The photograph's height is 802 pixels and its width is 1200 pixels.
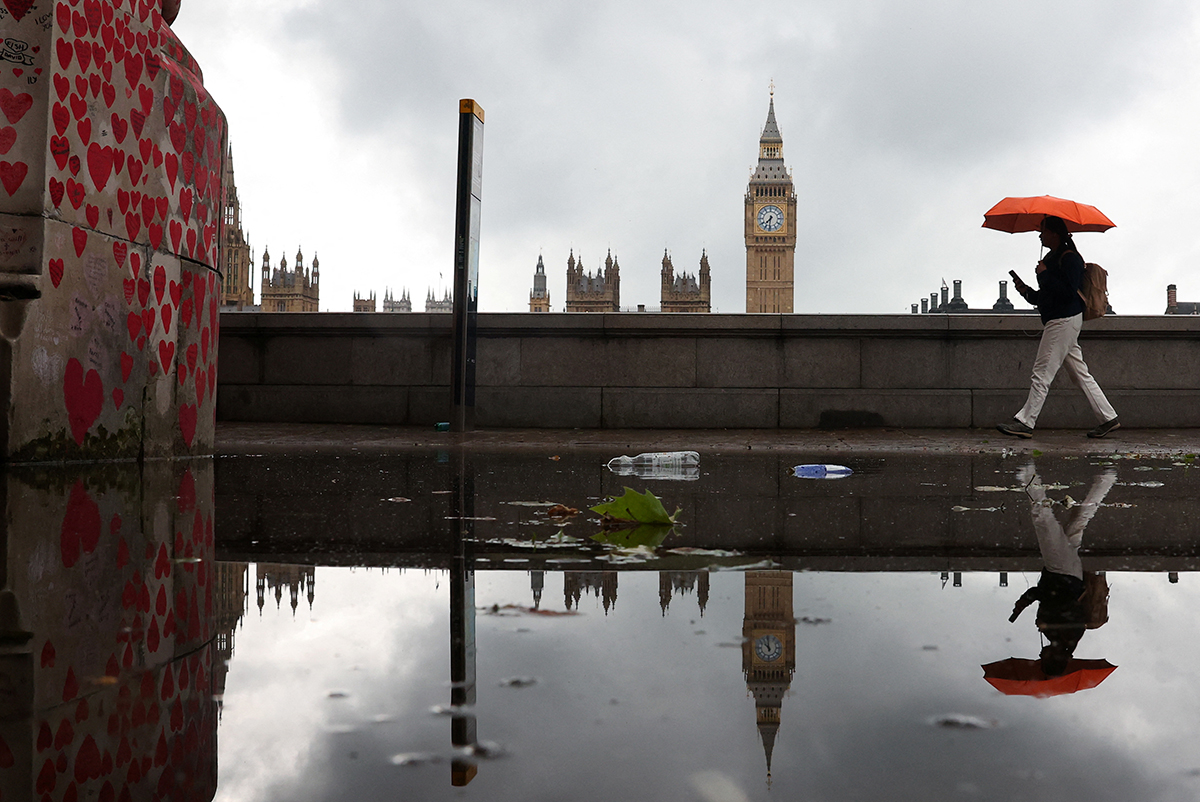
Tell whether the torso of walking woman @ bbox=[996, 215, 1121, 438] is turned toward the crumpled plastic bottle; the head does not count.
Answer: no

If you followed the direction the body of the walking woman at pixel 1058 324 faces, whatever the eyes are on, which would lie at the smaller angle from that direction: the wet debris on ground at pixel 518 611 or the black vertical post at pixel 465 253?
the black vertical post

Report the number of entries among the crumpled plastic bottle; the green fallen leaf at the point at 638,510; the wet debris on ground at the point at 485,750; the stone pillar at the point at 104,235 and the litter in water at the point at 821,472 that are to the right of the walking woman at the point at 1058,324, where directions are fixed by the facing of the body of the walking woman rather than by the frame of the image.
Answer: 0

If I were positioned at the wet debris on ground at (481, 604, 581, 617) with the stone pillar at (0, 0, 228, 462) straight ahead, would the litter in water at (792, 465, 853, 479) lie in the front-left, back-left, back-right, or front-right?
front-right

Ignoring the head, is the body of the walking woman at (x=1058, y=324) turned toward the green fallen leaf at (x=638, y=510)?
no

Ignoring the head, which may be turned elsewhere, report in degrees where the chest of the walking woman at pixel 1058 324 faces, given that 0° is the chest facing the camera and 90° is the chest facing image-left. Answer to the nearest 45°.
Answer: approximately 90°

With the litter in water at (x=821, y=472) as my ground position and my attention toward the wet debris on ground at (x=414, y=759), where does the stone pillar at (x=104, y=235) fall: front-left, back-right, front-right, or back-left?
front-right

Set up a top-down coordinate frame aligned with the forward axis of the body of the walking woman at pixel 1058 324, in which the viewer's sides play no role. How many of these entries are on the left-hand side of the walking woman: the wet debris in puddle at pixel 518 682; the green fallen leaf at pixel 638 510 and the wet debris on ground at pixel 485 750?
3

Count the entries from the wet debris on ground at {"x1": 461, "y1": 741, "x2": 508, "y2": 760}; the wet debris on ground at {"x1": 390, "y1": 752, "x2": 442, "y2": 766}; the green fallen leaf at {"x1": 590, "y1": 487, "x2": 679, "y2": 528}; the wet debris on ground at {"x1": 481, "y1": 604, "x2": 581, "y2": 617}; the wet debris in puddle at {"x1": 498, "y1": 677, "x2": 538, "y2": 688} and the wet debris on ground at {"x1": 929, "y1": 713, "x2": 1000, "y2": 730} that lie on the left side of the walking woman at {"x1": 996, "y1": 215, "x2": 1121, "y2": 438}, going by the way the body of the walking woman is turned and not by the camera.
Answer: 6

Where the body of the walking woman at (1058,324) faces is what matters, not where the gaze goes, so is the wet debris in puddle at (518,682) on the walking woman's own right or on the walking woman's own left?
on the walking woman's own left

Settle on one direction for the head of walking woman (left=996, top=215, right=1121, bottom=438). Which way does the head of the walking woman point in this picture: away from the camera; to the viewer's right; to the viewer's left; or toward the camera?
to the viewer's left

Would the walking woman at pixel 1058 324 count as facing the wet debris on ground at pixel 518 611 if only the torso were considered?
no

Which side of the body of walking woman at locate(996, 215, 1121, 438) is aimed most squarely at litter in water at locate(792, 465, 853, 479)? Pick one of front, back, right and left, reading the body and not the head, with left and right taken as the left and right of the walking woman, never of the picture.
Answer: left

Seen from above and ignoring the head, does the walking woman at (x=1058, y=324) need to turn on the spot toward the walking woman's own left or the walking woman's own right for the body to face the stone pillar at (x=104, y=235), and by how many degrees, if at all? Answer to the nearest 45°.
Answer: approximately 45° to the walking woman's own left
